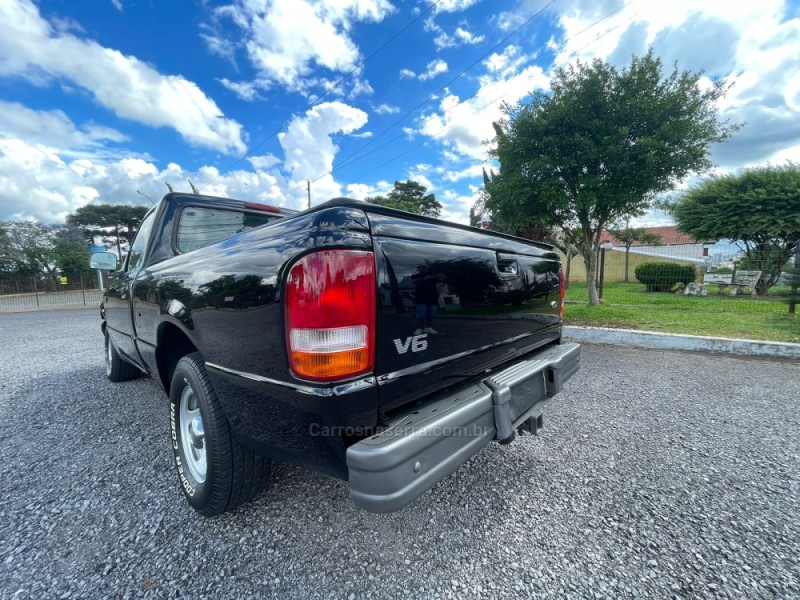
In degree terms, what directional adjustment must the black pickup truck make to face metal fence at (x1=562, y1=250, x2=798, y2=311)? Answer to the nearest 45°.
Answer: approximately 90° to its right

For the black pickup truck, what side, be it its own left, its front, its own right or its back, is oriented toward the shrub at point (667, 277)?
right

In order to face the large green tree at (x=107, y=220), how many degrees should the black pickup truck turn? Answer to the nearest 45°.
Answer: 0° — it already faces it

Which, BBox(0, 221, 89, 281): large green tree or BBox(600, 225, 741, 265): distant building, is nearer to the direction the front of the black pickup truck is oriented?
the large green tree

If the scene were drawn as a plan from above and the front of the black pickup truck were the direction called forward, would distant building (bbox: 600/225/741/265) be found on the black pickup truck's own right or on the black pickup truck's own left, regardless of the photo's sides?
on the black pickup truck's own right

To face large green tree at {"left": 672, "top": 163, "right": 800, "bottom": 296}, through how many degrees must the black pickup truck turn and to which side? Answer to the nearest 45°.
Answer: approximately 90° to its right

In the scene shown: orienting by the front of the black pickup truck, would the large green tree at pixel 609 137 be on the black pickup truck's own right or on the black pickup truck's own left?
on the black pickup truck's own right

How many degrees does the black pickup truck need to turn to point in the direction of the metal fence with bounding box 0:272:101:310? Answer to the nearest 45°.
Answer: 0° — it already faces it

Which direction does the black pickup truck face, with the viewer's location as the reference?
facing away from the viewer and to the left of the viewer

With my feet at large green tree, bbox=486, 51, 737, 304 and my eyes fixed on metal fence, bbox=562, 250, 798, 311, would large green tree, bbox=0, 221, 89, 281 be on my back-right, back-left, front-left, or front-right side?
back-left

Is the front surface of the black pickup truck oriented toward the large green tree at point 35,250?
yes
